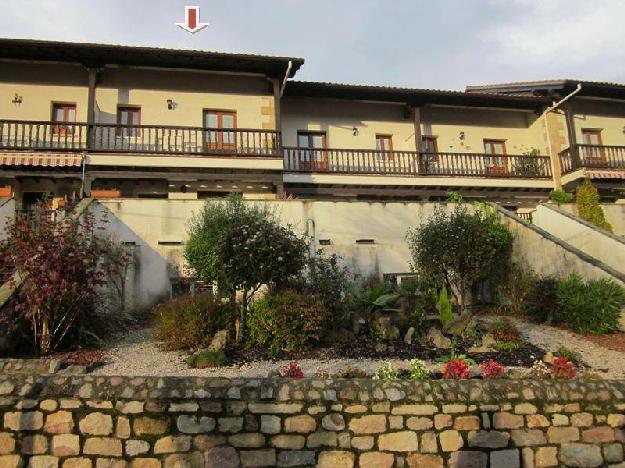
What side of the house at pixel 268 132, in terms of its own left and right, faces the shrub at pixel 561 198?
left

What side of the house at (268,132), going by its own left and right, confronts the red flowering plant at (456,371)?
front

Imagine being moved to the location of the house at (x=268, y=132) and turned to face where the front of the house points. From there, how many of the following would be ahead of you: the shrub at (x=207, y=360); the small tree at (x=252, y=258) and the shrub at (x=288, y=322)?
3

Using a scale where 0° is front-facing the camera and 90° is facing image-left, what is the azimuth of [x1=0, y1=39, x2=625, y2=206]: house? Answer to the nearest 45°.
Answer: approximately 0°

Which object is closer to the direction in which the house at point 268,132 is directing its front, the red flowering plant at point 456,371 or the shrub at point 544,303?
the red flowering plant

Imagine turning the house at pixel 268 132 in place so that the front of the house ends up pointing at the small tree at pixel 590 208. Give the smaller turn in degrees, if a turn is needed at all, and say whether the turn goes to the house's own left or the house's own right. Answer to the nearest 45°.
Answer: approximately 90° to the house's own left

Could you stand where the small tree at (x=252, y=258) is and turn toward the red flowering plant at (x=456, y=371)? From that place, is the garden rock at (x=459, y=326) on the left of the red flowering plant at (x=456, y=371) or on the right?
left

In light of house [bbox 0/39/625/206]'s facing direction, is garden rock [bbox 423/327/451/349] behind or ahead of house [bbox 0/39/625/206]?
ahead

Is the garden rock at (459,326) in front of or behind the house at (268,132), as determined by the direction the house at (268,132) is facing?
in front

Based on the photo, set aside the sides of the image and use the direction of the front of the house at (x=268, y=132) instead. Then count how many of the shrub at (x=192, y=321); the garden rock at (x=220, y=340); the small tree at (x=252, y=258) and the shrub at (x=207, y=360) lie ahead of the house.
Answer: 4

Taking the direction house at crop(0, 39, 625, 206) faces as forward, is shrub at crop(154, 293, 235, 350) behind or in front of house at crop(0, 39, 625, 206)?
in front

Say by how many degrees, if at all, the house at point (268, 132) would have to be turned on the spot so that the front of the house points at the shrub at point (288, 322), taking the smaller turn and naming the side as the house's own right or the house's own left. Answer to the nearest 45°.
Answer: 0° — it already faces it
